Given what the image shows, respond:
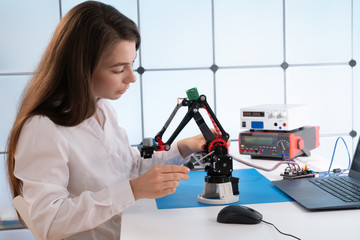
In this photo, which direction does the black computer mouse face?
to the viewer's right
